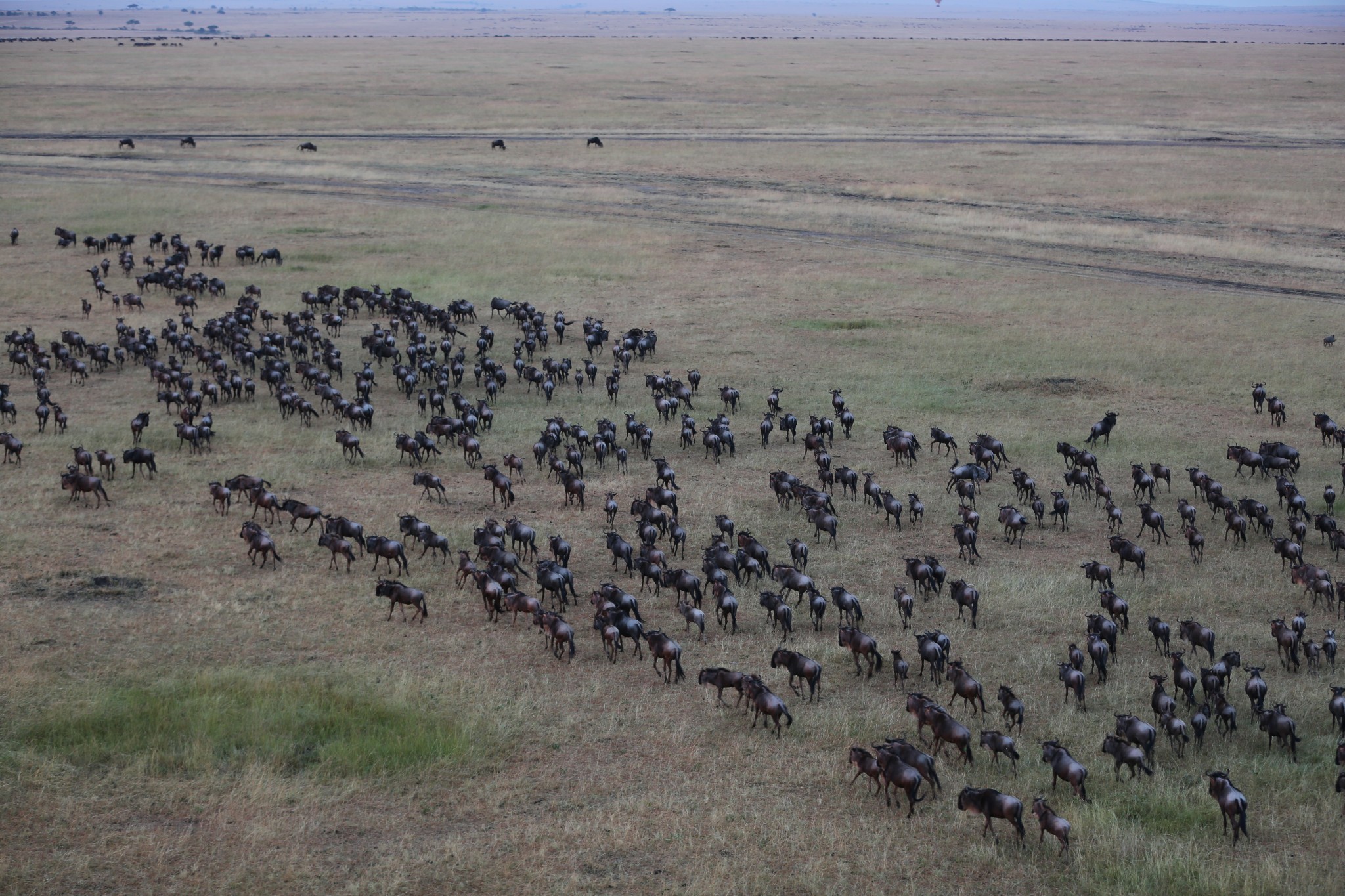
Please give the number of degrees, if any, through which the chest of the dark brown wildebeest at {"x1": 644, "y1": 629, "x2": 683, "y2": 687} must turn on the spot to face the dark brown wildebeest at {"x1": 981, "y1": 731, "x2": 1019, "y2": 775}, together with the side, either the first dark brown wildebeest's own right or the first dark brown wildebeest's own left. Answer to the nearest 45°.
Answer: approximately 180°

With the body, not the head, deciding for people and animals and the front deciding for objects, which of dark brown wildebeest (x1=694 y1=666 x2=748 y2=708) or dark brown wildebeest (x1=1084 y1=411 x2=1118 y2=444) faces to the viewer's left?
dark brown wildebeest (x1=694 y1=666 x2=748 y2=708)

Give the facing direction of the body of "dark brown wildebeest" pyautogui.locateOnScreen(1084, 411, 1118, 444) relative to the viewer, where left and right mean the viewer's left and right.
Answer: facing away from the viewer and to the right of the viewer

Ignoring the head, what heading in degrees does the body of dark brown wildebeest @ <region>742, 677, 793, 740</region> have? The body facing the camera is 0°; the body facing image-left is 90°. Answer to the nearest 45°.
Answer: approximately 135°

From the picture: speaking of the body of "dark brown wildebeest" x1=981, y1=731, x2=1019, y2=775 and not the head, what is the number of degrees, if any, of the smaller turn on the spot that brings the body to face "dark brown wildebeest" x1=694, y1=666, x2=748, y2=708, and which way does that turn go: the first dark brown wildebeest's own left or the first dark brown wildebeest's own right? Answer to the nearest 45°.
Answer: approximately 45° to the first dark brown wildebeest's own left

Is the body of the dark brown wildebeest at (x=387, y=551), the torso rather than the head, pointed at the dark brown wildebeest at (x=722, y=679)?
no

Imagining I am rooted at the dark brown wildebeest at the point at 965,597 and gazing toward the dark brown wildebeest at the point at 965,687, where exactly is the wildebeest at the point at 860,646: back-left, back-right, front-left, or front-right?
front-right

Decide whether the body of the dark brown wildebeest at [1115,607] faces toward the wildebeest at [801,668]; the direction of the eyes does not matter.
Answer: no

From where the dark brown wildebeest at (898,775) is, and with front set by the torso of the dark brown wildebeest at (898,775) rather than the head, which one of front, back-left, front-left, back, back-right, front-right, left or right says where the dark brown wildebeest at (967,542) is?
front-right

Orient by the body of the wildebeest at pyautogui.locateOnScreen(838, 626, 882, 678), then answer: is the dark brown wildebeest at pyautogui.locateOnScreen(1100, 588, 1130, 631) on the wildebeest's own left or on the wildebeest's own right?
on the wildebeest's own right

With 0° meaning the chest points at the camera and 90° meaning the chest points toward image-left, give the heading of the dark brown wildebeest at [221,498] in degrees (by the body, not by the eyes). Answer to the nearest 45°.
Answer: approximately 135°

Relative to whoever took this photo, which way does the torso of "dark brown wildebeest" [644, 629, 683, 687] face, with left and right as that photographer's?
facing away from the viewer and to the left of the viewer

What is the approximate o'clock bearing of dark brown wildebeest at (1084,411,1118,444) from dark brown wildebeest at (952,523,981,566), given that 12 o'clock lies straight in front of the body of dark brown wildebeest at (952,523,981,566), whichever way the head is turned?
dark brown wildebeest at (1084,411,1118,444) is roughly at 2 o'clock from dark brown wildebeest at (952,523,981,566).

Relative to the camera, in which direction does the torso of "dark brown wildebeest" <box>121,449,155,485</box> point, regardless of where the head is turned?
to the viewer's left
